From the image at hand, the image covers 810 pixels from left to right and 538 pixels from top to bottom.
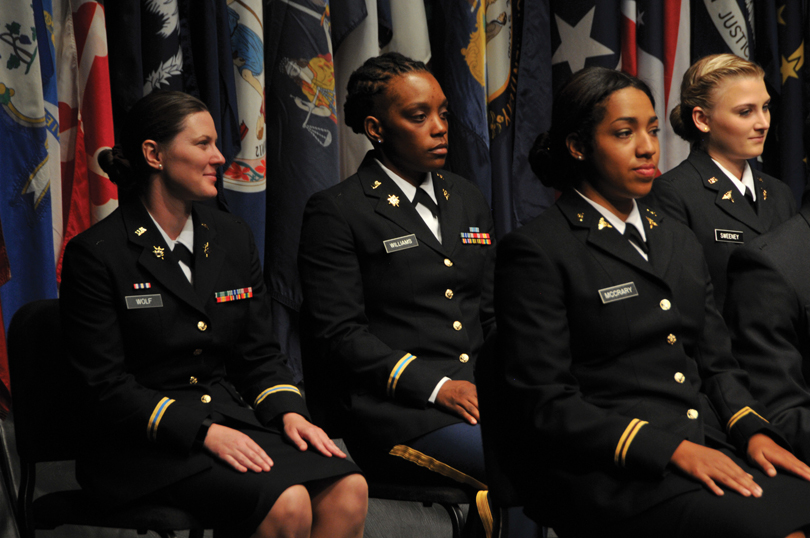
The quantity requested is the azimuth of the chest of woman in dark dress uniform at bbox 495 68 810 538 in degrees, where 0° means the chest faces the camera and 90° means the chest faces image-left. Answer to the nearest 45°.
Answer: approximately 315°

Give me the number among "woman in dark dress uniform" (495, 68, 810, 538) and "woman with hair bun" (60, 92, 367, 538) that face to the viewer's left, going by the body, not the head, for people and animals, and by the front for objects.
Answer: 0

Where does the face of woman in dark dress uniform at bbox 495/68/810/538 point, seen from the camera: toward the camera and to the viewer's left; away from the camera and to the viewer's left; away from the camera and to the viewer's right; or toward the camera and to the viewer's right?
toward the camera and to the viewer's right

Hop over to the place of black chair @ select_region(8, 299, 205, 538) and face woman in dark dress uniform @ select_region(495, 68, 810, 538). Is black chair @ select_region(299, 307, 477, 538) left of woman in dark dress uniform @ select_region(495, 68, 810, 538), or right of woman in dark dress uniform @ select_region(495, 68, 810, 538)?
left

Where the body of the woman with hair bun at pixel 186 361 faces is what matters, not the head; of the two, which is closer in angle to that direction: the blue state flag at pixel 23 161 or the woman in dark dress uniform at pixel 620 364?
the woman in dark dress uniform

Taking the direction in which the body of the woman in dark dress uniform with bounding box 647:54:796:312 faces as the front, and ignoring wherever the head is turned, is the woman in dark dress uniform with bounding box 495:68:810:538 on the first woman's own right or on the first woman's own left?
on the first woman's own right

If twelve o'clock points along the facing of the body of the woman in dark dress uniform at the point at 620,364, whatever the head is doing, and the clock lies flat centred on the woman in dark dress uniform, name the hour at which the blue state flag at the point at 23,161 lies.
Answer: The blue state flag is roughly at 5 o'clock from the woman in dark dress uniform.

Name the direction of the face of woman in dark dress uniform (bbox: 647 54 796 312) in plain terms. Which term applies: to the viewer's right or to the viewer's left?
to the viewer's right

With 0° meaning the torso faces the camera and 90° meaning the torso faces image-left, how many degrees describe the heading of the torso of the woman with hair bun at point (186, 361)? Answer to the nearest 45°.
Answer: approximately 315°

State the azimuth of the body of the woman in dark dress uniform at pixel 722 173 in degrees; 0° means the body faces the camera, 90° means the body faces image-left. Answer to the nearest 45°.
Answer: approximately 315°

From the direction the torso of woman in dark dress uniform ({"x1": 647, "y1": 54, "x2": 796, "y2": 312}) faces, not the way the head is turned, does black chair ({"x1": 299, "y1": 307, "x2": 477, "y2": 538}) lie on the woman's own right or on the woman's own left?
on the woman's own right

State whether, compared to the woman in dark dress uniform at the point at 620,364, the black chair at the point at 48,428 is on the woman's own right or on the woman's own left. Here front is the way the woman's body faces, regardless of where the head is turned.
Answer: on the woman's own right
